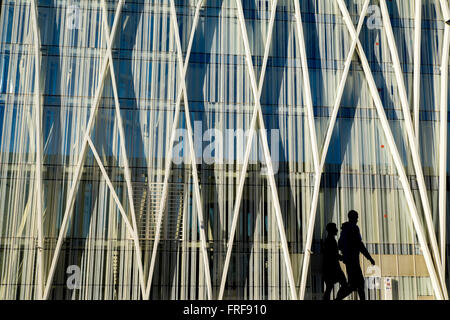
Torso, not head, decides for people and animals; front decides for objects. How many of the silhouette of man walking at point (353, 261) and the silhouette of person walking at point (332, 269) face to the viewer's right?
2

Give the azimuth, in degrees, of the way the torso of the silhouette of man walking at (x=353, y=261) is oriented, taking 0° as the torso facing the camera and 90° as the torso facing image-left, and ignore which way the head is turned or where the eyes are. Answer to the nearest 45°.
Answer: approximately 270°

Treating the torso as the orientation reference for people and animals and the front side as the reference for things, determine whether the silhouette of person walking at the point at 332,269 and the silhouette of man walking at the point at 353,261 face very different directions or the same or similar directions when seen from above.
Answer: same or similar directions

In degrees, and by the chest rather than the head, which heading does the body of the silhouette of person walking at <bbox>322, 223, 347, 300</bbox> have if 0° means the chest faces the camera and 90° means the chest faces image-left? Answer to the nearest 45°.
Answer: approximately 270°
